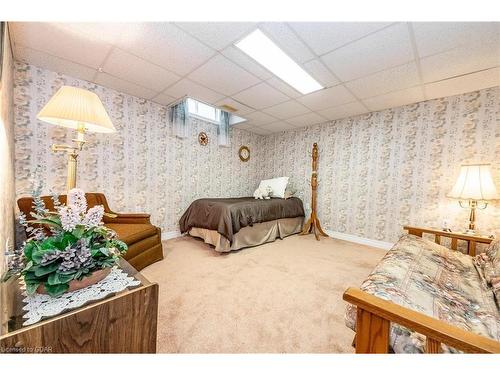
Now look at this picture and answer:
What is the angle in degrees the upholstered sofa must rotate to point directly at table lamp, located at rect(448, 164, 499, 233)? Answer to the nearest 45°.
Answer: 0° — it already faces it

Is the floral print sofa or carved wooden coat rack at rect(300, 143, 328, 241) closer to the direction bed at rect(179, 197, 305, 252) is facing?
the floral print sofa

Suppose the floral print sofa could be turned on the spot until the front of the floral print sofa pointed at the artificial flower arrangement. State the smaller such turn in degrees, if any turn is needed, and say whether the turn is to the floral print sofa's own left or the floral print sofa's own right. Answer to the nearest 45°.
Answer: approximately 45° to the floral print sofa's own left

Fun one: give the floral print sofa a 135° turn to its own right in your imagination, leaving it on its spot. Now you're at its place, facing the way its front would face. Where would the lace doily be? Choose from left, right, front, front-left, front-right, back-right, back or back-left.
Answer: back

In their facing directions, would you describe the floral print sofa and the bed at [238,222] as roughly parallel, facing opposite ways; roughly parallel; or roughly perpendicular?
roughly perpendicular

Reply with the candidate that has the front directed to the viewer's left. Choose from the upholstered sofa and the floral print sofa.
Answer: the floral print sofa

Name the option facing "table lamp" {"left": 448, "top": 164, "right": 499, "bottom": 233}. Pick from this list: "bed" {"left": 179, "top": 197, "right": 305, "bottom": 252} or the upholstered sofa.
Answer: the upholstered sofa

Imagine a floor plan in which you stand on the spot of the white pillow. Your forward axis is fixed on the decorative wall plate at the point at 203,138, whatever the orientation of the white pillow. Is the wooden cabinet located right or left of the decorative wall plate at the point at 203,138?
left

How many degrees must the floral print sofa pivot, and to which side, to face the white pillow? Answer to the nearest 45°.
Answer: approximately 45° to its right

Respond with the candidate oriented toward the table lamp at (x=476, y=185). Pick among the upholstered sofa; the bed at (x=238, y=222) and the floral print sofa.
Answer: the upholstered sofa

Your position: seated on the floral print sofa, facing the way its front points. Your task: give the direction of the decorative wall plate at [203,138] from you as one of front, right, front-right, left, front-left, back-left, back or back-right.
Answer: front

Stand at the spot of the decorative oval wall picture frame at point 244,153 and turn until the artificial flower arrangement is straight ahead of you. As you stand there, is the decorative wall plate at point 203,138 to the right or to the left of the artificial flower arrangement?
right

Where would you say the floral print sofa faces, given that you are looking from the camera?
facing to the left of the viewer

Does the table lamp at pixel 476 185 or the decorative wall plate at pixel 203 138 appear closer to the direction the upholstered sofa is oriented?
the table lamp

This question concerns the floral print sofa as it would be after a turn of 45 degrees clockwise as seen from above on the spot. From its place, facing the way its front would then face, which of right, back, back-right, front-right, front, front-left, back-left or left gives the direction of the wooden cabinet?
left

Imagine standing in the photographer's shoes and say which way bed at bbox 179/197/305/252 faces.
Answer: facing the viewer and to the left of the viewer

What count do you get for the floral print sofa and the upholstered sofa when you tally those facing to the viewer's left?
1

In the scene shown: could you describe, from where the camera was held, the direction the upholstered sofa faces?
facing the viewer and to the right of the viewer
